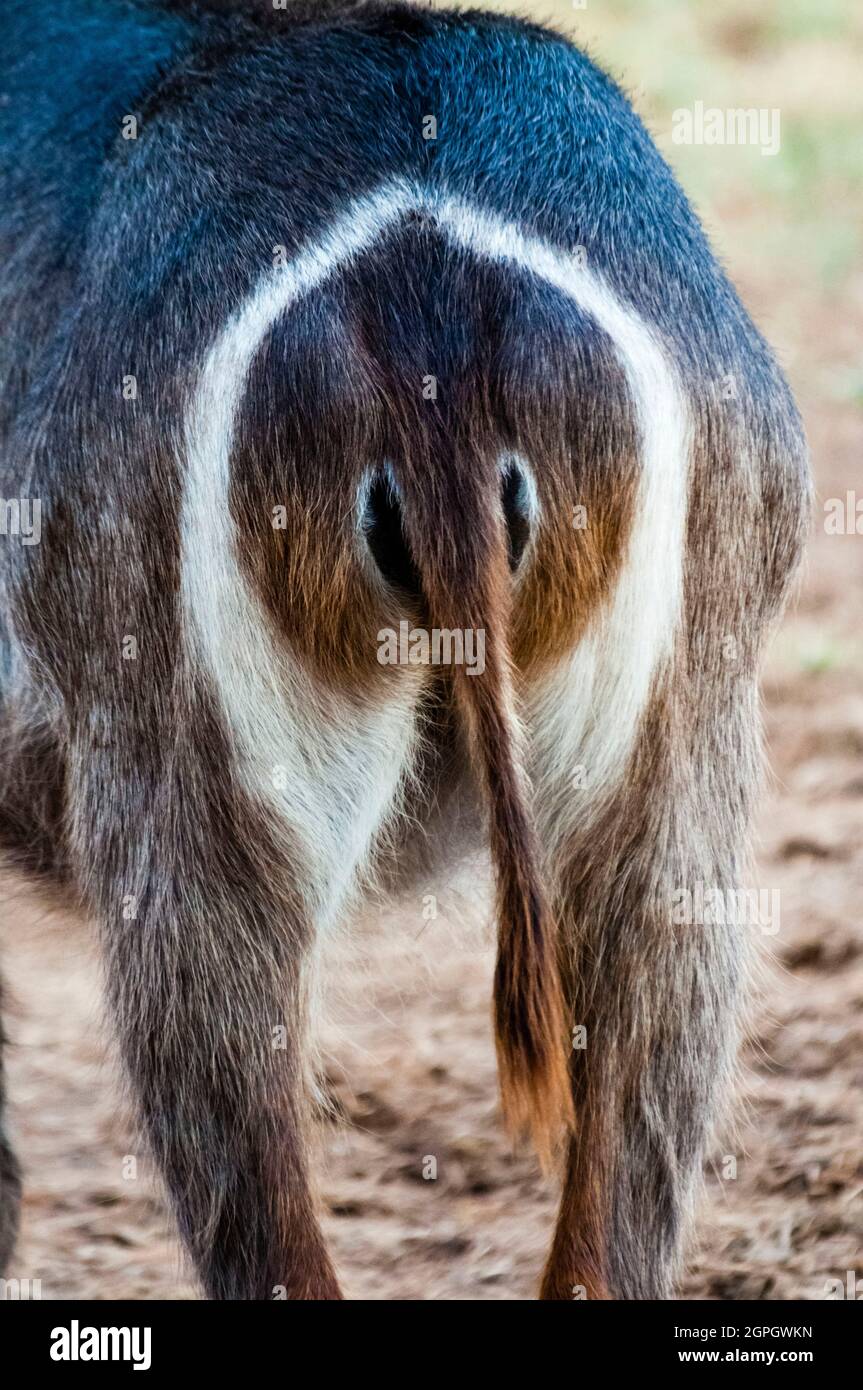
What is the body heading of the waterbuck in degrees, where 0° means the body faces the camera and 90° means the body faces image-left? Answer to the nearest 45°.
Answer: approximately 135°
